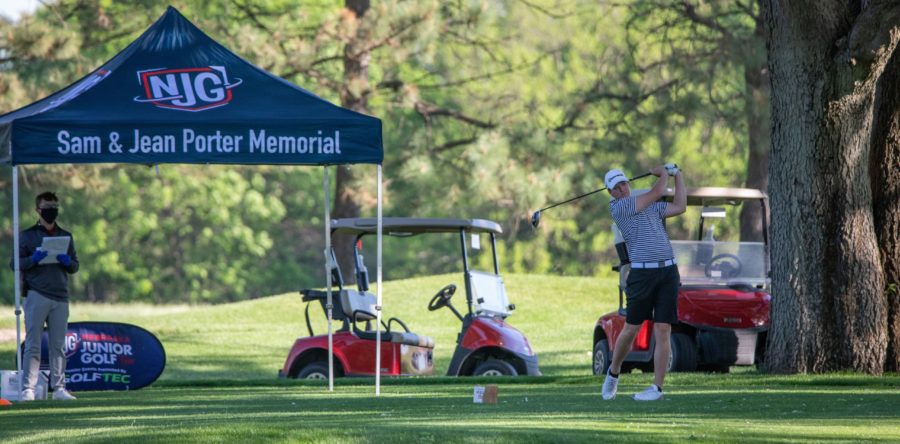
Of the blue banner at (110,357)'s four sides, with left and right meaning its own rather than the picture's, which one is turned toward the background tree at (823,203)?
left

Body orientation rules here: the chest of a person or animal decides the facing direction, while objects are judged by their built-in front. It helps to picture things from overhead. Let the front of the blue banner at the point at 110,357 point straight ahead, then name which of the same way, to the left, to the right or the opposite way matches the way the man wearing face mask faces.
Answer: the same way

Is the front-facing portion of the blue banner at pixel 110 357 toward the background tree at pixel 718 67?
no

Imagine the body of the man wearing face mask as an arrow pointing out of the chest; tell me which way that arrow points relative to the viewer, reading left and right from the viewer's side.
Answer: facing the viewer

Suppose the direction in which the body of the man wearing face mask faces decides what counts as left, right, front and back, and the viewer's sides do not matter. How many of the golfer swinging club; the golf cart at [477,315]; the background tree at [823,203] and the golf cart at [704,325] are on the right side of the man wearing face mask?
0

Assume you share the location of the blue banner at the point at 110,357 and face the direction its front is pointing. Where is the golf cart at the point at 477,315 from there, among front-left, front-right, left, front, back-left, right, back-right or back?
left

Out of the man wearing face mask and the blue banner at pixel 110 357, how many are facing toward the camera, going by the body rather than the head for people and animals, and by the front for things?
2

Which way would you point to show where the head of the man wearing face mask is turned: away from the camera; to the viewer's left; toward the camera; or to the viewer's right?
toward the camera

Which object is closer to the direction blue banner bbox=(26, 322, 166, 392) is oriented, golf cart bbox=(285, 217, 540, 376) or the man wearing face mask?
the man wearing face mask

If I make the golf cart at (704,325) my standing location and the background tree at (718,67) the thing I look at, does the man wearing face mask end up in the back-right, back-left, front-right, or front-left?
back-left

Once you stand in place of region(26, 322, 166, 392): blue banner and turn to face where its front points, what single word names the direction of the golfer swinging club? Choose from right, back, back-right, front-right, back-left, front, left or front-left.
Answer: front-left

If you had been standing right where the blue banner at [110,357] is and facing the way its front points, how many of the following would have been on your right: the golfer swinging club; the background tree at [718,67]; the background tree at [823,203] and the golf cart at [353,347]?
0

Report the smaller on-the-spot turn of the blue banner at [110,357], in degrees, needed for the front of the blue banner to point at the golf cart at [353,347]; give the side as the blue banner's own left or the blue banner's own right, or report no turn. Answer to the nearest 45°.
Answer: approximately 90° to the blue banner's own left
